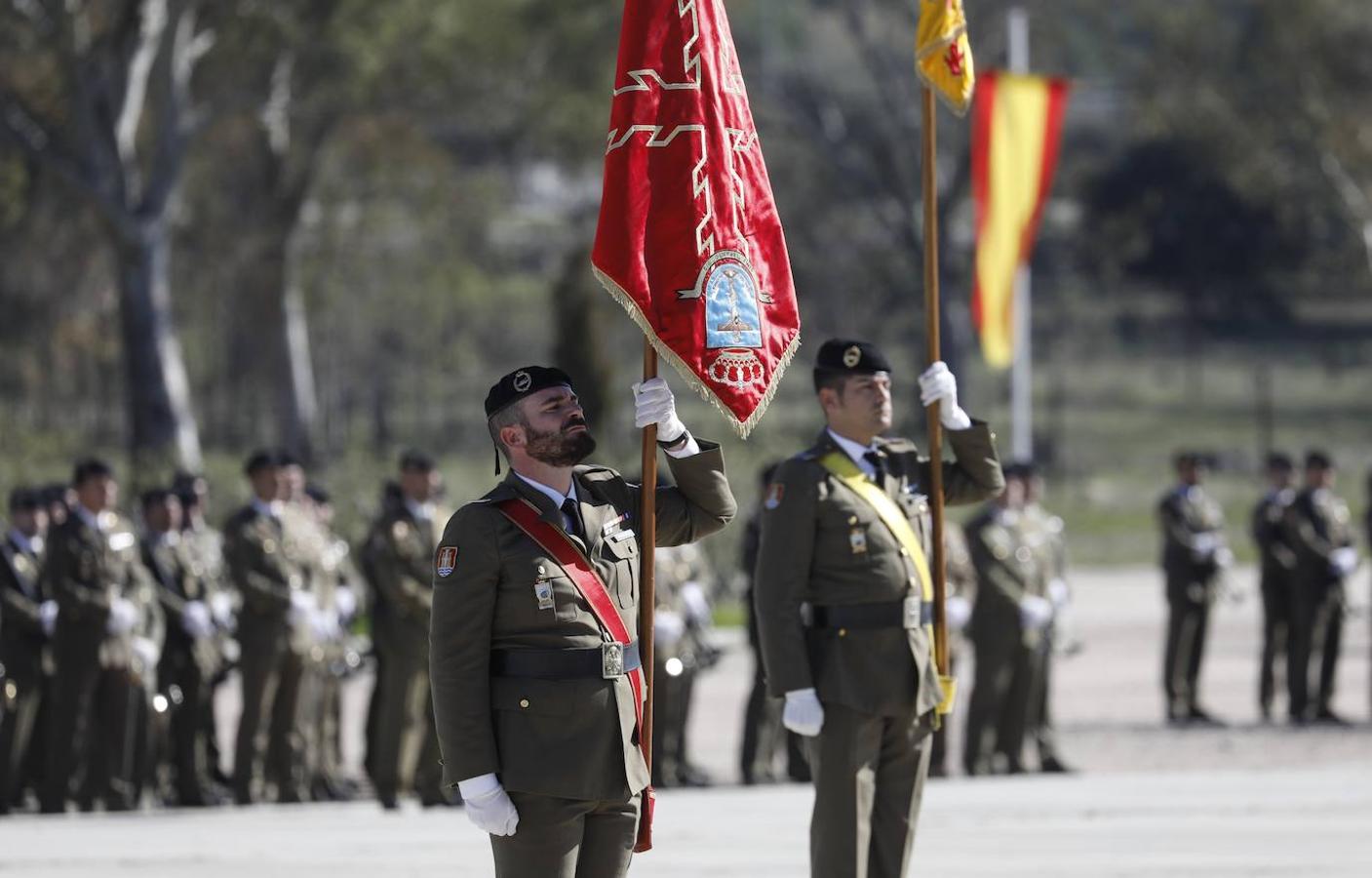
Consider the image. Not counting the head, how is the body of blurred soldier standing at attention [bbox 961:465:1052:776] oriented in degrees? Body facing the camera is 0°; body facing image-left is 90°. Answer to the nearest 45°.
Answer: approximately 315°

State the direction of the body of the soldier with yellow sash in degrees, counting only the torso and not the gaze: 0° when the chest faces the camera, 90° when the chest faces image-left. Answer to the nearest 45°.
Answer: approximately 315°

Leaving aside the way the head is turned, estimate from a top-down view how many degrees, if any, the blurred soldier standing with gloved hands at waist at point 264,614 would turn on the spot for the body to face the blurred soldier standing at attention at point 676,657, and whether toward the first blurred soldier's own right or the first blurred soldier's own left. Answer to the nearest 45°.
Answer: approximately 45° to the first blurred soldier's own left

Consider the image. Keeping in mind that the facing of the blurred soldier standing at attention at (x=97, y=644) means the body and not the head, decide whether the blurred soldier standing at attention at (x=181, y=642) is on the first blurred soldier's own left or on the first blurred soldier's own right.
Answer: on the first blurred soldier's own left

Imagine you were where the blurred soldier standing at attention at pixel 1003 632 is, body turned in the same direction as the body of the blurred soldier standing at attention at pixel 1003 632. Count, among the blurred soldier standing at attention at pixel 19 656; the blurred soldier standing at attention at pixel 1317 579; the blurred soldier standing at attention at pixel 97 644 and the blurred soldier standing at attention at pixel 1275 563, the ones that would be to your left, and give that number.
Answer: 2

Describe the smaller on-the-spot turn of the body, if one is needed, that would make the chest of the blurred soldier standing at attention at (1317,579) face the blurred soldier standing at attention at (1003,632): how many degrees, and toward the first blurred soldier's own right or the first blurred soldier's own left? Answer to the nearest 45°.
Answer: approximately 90° to the first blurred soldier's own right

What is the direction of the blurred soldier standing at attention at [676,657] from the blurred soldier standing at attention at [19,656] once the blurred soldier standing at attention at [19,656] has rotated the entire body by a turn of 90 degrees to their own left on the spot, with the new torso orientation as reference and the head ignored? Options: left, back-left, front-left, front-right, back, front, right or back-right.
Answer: front-right

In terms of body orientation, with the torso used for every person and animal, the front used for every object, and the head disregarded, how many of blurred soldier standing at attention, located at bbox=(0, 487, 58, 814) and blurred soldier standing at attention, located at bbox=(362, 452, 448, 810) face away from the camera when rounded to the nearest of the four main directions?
0
